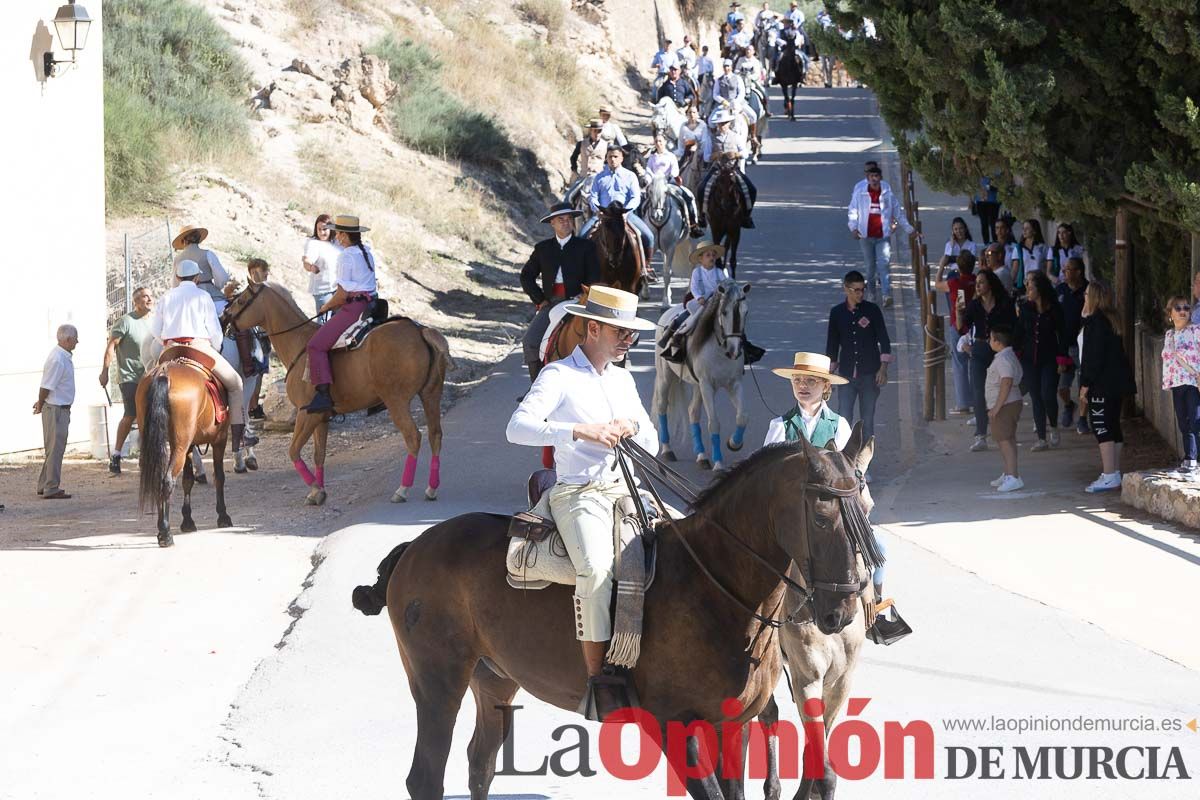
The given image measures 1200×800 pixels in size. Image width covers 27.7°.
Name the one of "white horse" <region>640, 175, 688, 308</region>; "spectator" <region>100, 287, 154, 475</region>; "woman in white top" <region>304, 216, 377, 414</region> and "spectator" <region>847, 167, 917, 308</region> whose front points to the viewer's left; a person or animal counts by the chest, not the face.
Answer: the woman in white top

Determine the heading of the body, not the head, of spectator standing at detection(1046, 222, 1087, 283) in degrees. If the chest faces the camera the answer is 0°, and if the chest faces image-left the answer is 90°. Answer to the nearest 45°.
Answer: approximately 45°

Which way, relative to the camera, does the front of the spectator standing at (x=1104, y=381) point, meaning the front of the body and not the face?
to the viewer's left

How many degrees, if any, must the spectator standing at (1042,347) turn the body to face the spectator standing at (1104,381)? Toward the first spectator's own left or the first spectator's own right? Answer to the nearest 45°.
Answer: approximately 45° to the first spectator's own left

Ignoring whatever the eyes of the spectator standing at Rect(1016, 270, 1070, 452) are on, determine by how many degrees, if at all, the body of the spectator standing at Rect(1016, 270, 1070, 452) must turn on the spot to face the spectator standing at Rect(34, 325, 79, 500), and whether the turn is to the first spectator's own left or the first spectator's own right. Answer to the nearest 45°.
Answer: approximately 45° to the first spectator's own right

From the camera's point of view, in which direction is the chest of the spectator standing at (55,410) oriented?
to the viewer's right

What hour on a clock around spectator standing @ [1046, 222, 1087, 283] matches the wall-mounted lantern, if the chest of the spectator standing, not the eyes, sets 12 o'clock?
The wall-mounted lantern is roughly at 1 o'clock from the spectator standing.

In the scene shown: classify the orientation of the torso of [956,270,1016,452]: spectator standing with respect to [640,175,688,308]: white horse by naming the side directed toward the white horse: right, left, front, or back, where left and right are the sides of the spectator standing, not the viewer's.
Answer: right
